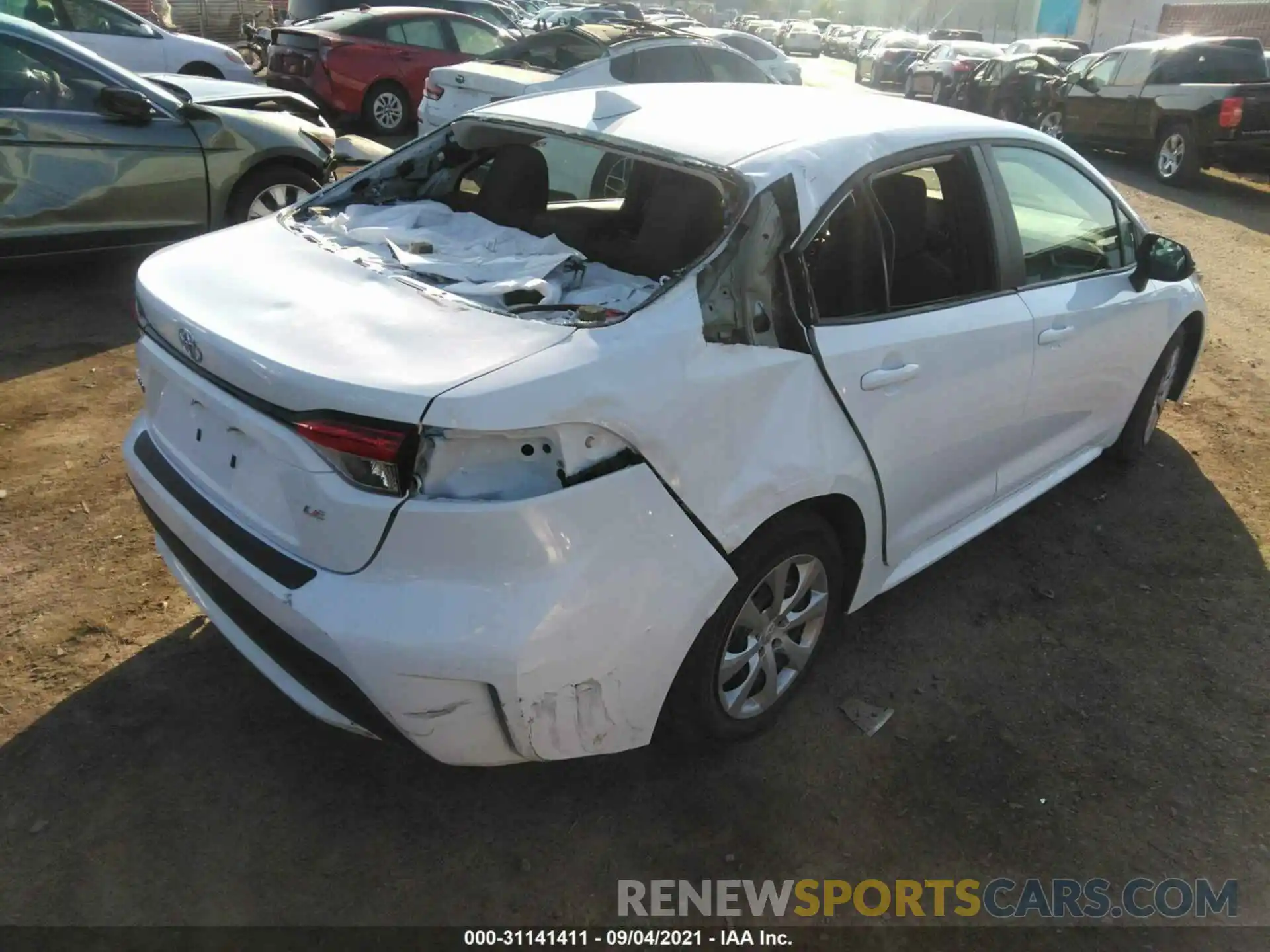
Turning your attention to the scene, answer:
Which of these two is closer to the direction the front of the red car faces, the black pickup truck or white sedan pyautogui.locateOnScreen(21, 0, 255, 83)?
the black pickup truck

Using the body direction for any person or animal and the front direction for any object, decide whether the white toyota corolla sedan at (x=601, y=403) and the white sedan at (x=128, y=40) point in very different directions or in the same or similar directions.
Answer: same or similar directions

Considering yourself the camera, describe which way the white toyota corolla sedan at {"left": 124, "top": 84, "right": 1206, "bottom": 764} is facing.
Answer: facing away from the viewer and to the right of the viewer

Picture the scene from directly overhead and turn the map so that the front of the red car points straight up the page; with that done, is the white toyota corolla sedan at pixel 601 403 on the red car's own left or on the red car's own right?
on the red car's own right

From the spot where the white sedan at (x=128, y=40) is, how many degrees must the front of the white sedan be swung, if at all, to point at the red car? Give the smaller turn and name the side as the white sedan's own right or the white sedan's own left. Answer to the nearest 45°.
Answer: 0° — it already faces it

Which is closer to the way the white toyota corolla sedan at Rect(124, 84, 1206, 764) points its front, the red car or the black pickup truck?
the black pickup truck

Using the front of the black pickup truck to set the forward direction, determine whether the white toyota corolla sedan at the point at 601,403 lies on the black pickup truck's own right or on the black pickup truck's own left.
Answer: on the black pickup truck's own left

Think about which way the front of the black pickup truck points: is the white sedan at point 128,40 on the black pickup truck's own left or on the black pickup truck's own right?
on the black pickup truck's own left

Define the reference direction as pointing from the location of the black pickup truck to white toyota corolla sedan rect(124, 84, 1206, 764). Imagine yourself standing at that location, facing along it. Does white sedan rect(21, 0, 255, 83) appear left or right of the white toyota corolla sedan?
right

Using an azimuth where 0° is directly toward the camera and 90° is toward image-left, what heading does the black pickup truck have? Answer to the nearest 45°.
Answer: approximately 135°

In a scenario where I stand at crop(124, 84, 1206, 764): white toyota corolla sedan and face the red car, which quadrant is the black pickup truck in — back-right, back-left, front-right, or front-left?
front-right

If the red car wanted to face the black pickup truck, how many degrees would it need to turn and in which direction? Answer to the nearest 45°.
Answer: approximately 45° to its right

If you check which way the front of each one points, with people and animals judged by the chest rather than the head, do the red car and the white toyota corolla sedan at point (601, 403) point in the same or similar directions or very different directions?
same or similar directions
